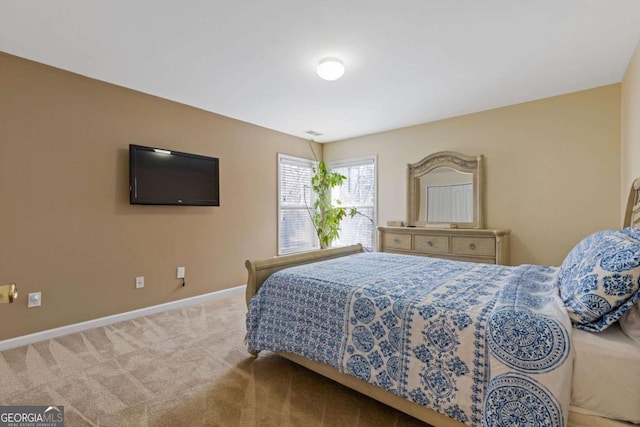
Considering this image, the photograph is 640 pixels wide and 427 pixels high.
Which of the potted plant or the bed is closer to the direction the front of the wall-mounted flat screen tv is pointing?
the bed

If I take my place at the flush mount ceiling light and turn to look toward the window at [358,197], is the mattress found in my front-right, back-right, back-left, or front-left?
back-right

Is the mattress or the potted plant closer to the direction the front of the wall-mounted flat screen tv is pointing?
the mattress

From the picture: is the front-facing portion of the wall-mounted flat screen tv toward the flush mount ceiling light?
yes

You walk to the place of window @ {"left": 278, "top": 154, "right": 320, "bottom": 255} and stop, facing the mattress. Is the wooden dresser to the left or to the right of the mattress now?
left

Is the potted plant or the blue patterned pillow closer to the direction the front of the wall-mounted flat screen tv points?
the blue patterned pillow

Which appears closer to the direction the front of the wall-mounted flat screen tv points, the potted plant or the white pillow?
the white pillow

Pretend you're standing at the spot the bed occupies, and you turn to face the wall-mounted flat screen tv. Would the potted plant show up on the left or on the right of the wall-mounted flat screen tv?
right

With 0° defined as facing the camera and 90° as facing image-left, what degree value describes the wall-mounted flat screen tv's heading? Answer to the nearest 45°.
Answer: approximately 315°
